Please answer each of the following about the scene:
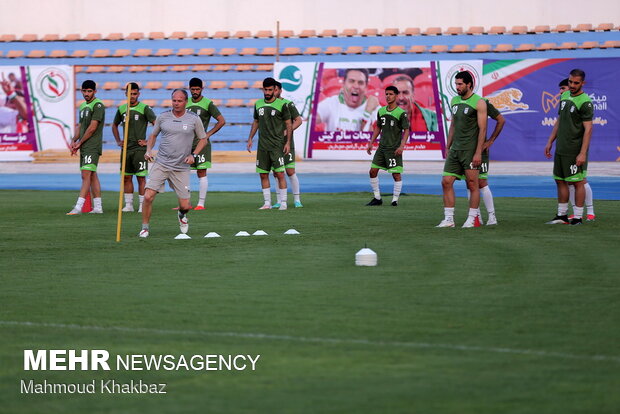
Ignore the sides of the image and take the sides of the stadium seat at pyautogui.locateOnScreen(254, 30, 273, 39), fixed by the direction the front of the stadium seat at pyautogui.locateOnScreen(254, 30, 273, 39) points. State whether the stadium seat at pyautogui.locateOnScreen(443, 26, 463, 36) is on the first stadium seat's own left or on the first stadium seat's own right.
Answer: on the first stadium seat's own left

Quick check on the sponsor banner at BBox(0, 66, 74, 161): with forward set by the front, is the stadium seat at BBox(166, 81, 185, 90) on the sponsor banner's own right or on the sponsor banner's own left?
on the sponsor banner's own left

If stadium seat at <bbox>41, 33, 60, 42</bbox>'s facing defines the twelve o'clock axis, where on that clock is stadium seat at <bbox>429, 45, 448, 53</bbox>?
stadium seat at <bbox>429, 45, 448, 53</bbox> is roughly at 10 o'clock from stadium seat at <bbox>41, 33, 60, 42</bbox>.

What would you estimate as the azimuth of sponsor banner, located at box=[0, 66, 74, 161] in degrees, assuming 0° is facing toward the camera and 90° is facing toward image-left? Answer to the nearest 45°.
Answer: approximately 0°

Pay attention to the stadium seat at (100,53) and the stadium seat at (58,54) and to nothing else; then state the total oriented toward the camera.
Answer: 2

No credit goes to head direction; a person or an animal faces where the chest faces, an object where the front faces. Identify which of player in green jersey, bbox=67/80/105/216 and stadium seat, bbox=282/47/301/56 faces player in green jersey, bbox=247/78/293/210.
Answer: the stadium seat

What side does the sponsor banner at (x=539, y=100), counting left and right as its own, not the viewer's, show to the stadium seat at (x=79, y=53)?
right

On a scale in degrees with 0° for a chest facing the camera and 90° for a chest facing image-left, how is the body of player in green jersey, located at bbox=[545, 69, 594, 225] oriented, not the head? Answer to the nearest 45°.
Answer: approximately 45°

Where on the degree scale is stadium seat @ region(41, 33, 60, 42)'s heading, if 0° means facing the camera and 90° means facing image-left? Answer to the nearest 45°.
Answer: approximately 0°

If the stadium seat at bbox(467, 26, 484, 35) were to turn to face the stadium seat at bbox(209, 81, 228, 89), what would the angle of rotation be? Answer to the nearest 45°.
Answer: approximately 90° to its right

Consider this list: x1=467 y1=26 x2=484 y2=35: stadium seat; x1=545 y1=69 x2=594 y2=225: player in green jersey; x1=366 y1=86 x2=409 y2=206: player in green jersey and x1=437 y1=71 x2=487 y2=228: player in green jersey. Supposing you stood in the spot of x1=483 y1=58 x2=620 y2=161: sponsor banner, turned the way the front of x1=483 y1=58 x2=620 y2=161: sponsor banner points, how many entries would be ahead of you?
3

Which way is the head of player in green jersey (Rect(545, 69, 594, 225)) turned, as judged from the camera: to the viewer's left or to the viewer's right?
to the viewer's left

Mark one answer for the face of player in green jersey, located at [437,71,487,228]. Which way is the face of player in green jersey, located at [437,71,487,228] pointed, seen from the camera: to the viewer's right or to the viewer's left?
to the viewer's left
